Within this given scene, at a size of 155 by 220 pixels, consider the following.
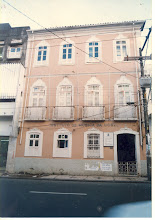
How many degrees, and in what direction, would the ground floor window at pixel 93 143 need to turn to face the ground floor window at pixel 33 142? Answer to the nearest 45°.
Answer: approximately 90° to its right

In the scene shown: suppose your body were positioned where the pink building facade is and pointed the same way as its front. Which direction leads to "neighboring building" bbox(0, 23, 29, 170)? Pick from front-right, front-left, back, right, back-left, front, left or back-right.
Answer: right

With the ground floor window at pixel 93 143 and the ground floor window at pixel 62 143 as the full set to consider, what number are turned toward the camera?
2

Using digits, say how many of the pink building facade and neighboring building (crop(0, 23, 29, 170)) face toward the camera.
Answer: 2

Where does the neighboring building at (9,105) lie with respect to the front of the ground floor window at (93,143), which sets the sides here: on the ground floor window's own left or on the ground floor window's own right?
on the ground floor window's own right

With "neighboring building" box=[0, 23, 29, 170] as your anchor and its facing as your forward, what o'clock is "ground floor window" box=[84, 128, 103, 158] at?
The ground floor window is roughly at 10 o'clock from the neighboring building.

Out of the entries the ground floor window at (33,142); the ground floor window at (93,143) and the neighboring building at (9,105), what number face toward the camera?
3
